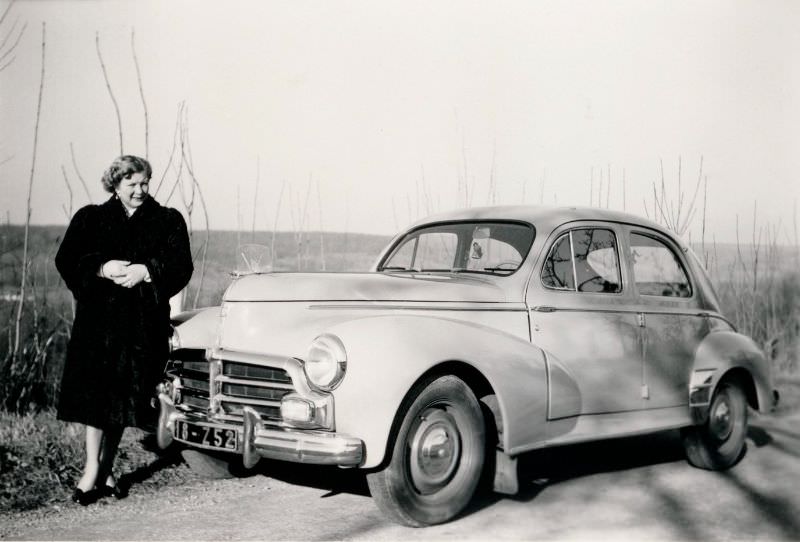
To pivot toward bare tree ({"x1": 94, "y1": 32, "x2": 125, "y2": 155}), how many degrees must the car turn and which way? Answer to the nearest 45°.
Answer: approximately 90° to its right

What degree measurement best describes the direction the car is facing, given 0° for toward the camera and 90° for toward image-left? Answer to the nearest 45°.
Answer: approximately 45°

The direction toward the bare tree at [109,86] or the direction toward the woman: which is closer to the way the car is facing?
the woman

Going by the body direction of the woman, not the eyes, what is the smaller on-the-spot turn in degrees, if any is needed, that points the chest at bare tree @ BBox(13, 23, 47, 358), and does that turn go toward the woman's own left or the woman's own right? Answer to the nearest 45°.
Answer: approximately 180°

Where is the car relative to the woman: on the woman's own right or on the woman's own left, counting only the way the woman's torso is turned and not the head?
on the woman's own left

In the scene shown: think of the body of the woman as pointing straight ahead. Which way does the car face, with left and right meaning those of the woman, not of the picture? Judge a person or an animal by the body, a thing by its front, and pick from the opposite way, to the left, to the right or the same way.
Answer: to the right

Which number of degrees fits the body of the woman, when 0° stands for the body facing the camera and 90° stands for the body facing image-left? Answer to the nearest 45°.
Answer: approximately 0°

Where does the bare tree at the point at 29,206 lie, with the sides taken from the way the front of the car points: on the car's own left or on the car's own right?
on the car's own right

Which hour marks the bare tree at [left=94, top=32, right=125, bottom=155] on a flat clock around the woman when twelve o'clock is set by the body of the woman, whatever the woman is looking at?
The bare tree is roughly at 6 o'clock from the woman.
